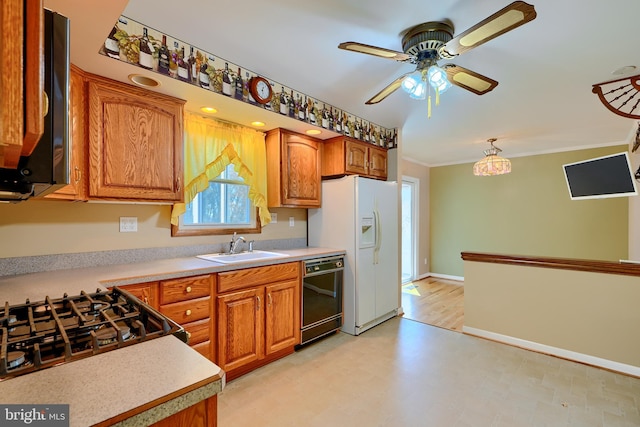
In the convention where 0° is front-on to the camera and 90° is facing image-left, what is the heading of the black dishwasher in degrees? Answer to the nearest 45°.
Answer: approximately 315°

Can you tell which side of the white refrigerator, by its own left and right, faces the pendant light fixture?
left

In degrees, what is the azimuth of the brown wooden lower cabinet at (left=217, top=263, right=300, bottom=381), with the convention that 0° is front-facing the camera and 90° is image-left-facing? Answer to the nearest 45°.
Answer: approximately 315°

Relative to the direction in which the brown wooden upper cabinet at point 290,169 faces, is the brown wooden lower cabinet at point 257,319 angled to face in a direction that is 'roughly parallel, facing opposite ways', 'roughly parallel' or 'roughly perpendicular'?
roughly parallel

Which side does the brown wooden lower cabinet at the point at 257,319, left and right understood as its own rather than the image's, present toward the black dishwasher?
left

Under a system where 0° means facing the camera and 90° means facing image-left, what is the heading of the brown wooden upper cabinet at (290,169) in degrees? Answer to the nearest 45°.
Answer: approximately 315°

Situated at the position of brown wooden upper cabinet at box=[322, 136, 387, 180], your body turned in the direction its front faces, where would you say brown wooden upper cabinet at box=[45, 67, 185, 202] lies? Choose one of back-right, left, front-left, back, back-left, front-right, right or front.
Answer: right

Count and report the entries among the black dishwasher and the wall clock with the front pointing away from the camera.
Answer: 0

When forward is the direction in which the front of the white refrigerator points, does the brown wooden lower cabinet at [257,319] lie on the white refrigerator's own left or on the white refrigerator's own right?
on the white refrigerator's own right

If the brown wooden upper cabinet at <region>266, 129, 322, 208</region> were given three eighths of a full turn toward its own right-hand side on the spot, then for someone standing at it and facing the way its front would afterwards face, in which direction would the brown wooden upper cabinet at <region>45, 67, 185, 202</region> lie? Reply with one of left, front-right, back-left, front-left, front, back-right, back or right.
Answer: front-left

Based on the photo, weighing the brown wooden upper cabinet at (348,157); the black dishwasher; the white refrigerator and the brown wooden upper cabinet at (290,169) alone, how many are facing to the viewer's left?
0
